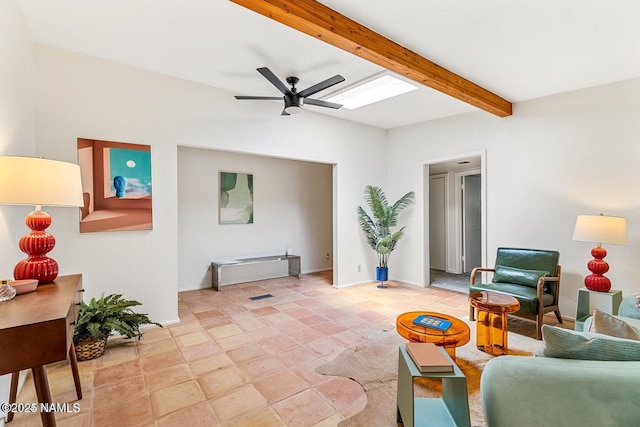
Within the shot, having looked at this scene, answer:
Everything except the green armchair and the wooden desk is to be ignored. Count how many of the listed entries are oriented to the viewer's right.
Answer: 1

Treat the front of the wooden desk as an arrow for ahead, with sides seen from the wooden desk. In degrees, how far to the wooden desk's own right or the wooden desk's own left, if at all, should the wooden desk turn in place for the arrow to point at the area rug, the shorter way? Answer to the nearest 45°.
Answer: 0° — it already faces it

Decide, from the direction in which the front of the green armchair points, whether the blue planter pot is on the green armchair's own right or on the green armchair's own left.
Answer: on the green armchair's own right

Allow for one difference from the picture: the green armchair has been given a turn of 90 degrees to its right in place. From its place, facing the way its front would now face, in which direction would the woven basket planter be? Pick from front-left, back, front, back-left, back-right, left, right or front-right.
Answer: left

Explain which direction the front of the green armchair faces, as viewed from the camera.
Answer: facing the viewer and to the left of the viewer

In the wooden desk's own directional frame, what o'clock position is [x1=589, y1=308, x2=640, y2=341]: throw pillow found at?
The throw pillow is roughly at 1 o'clock from the wooden desk.

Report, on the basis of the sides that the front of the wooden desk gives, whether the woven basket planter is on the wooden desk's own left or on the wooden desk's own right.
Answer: on the wooden desk's own left

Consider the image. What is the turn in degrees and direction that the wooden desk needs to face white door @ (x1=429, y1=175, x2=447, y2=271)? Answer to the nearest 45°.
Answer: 0° — it already faces it

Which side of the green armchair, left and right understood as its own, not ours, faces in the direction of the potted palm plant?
right

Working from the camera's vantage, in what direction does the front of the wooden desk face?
facing to the right of the viewer

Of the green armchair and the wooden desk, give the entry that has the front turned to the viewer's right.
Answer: the wooden desk

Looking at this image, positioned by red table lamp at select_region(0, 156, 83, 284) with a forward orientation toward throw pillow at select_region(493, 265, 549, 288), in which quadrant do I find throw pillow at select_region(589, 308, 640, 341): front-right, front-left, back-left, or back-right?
front-right

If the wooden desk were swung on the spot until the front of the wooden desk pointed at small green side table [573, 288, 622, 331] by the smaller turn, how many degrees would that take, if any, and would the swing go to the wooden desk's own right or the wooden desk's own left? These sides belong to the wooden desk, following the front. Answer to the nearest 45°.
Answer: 0° — it already faces it

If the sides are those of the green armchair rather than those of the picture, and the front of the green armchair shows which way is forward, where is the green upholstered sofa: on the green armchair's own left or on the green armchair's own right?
on the green armchair's own left

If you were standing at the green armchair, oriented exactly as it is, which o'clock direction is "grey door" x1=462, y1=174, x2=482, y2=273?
The grey door is roughly at 4 o'clock from the green armchair.

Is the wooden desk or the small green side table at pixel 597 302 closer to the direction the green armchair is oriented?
the wooden desk

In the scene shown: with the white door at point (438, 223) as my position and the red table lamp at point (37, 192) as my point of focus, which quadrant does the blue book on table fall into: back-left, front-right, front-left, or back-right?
front-left
